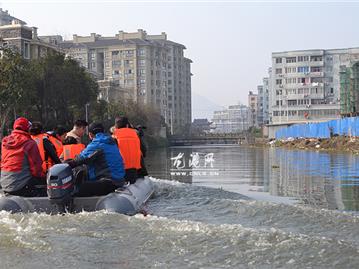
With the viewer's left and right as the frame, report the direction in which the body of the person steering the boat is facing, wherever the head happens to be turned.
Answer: facing away from the viewer and to the left of the viewer
